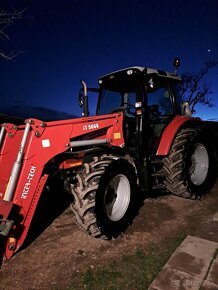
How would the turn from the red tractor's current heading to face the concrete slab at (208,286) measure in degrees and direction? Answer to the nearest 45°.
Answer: approximately 90° to its left

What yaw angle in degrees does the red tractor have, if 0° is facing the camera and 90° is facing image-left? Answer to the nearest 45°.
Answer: approximately 45°

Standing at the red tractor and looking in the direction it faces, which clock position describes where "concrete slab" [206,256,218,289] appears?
The concrete slab is roughly at 9 o'clock from the red tractor.
